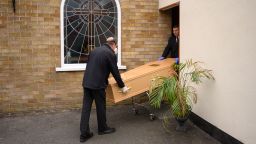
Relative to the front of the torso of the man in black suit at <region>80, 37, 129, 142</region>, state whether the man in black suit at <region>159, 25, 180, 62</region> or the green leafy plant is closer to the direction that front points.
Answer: the man in black suit

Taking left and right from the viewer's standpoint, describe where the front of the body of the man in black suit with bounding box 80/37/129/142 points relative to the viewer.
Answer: facing away from the viewer and to the right of the viewer

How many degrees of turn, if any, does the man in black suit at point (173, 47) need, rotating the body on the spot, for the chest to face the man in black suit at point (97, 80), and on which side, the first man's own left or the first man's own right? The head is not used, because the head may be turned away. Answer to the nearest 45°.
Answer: approximately 45° to the first man's own right

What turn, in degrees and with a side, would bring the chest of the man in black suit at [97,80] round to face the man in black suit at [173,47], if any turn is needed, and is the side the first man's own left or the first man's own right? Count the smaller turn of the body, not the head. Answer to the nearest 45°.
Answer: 0° — they already face them

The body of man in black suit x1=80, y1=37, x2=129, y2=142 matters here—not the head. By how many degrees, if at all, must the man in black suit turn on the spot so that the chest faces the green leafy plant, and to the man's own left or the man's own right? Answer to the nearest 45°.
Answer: approximately 45° to the man's own right
